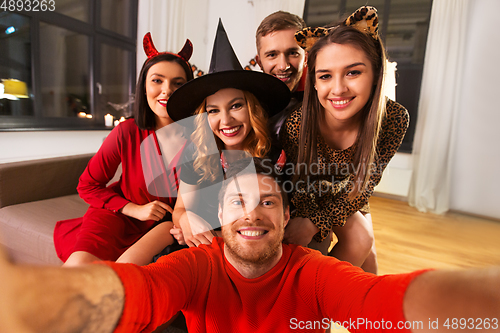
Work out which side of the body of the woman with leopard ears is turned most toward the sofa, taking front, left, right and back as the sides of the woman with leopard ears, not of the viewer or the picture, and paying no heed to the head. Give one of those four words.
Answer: right

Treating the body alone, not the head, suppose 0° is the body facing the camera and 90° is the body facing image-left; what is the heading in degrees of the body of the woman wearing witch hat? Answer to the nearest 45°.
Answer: approximately 0°
